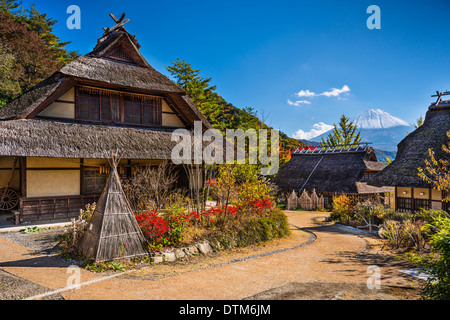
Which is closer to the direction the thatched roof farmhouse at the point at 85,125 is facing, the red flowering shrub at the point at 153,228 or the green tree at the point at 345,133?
the red flowering shrub

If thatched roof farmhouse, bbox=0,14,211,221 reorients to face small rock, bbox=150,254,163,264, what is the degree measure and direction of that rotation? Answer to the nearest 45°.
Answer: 0° — it already faces it

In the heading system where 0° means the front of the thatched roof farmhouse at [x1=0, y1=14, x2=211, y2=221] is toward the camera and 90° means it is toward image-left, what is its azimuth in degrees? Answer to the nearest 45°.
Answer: approximately 0°

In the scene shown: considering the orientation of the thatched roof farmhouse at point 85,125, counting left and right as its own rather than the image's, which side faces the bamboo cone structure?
front

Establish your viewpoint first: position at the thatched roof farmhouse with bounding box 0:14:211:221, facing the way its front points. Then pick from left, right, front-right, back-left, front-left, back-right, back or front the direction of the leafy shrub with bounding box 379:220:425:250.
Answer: front-left

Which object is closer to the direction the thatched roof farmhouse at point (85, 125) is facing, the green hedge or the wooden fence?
the green hedge

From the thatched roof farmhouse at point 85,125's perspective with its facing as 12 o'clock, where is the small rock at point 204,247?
The small rock is roughly at 11 o'clock from the thatched roof farmhouse.

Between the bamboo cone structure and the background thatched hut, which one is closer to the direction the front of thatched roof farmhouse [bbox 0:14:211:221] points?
the bamboo cone structure

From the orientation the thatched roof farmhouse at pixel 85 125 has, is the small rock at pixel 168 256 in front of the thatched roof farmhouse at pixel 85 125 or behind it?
in front

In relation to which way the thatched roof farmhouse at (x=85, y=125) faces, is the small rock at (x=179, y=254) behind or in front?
in front

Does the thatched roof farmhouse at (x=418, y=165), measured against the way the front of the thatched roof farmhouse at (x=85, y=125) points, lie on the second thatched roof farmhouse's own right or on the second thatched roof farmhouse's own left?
on the second thatched roof farmhouse's own left

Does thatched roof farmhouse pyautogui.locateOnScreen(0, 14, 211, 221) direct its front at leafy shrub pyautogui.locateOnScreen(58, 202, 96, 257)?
yes
